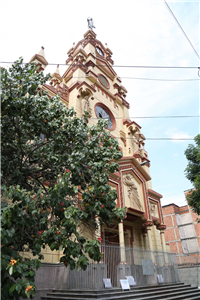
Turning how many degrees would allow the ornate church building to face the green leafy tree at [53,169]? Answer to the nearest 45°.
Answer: approximately 45° to its right

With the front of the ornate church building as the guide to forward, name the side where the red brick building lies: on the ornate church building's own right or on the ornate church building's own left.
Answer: on the ornate church building's own left

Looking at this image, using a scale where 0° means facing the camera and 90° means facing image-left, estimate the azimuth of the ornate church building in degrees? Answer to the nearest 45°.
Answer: approximately 315°

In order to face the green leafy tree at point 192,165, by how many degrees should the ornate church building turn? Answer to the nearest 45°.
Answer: approximately 45° to its left
